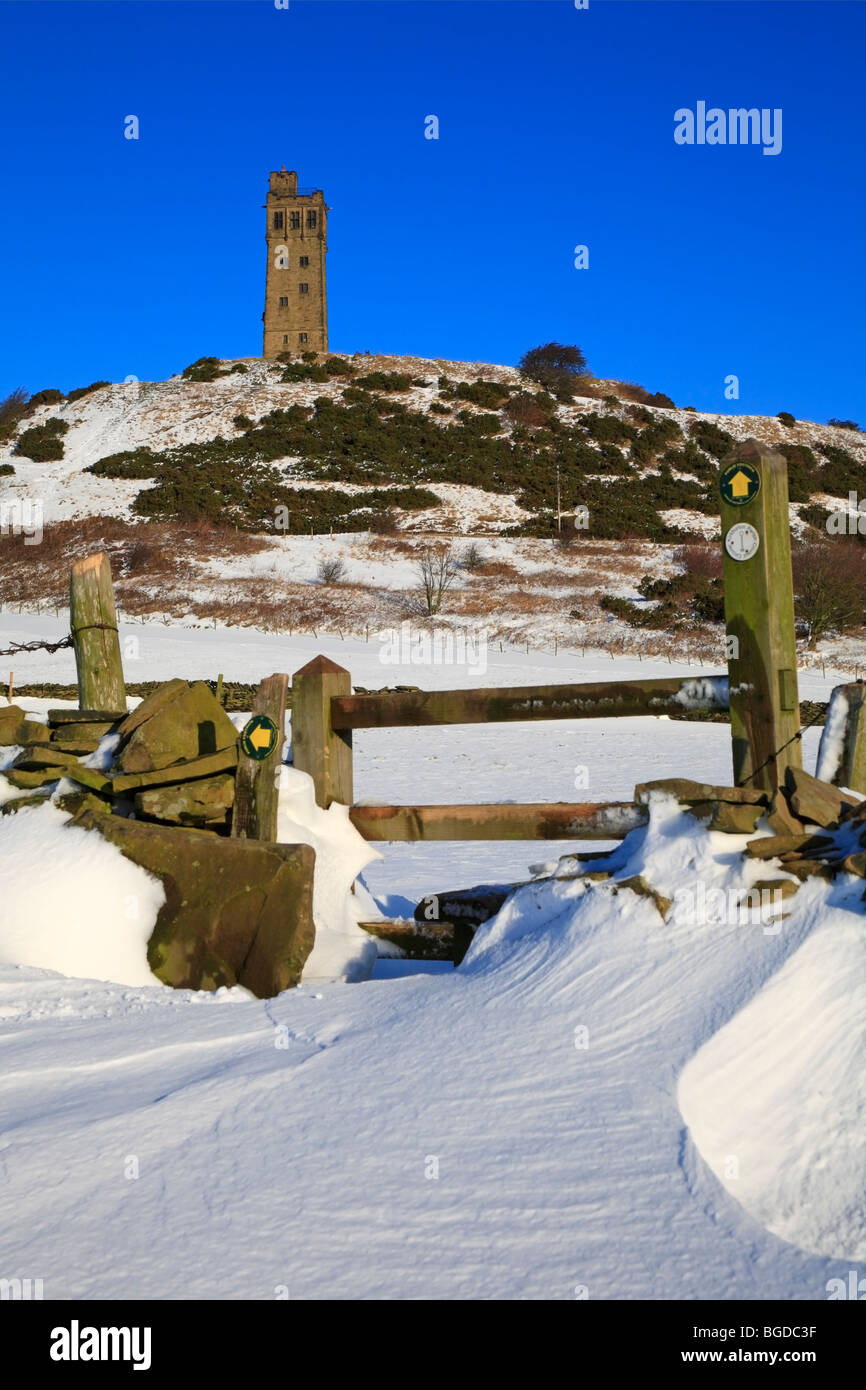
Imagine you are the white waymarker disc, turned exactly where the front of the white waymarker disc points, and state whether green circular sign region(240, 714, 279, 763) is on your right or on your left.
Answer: on your right

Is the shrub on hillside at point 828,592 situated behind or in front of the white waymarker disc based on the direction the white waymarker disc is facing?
behind

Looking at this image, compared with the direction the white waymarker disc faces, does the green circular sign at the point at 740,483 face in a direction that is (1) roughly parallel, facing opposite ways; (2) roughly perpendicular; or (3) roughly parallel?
roughly parallel

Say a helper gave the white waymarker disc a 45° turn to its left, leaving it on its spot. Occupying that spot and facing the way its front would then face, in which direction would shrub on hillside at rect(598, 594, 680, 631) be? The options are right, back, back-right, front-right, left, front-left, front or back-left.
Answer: back-left

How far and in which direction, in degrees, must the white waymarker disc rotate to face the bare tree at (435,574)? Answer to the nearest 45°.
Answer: approximately 180°

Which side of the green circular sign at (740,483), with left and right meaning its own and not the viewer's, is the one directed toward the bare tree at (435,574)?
back

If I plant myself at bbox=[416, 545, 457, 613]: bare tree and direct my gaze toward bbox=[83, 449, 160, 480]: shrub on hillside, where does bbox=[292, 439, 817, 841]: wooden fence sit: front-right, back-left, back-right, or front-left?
back-left

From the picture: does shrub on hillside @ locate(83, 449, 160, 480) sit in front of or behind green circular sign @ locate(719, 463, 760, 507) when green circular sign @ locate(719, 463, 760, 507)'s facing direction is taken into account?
behind

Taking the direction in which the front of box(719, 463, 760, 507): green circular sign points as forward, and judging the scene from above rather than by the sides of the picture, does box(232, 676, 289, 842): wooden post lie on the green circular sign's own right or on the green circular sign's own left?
on the green circular sign's own right

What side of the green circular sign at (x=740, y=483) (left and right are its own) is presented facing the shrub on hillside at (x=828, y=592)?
back

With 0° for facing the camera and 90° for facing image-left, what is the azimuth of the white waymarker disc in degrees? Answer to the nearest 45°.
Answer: approximately 0°

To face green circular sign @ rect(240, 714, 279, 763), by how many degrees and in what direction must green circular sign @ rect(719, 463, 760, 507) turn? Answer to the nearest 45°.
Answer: approximately 90° to its right

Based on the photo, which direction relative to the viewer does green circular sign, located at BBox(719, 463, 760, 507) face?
toward the camera

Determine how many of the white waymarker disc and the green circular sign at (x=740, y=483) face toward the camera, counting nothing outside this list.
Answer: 2
